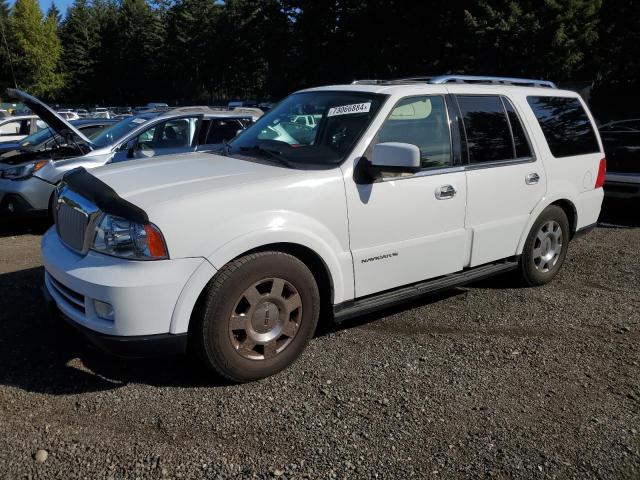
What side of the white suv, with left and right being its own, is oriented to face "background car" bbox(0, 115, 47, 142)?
right

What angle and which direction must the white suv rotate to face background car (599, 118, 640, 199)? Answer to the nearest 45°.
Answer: approximately 180°

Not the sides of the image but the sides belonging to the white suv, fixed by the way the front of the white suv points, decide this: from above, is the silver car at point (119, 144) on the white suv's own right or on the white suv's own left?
on the white suv's own right

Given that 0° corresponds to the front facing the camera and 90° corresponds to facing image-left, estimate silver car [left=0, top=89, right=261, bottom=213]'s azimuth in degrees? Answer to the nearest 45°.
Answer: approximately 45°

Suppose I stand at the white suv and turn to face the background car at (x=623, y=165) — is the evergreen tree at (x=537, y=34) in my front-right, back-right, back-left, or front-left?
front-left

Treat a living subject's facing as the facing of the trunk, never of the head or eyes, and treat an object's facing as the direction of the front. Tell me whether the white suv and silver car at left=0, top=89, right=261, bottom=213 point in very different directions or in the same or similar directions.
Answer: same or similar directions

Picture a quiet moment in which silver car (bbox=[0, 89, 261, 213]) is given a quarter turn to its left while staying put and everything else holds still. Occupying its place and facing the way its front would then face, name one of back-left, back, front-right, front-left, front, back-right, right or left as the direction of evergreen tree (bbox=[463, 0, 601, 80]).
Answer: left

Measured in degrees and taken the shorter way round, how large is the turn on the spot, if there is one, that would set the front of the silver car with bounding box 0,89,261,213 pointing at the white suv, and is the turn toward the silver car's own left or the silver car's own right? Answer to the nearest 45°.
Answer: approximately 45° to the silver car's own left

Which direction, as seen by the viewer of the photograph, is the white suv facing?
facing the viewer and to the left of the viewer

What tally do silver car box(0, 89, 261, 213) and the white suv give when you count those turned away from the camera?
0

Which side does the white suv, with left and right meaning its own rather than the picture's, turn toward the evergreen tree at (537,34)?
back
